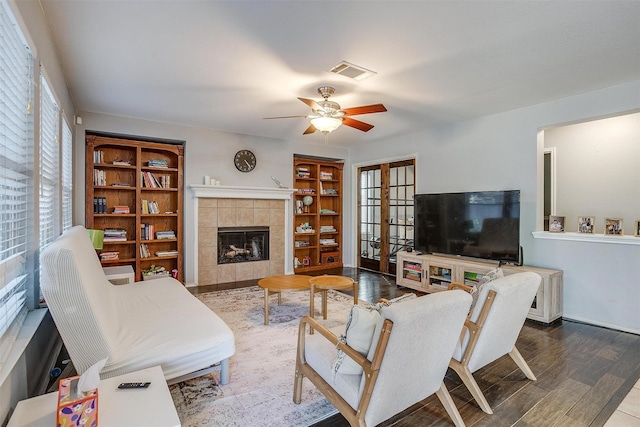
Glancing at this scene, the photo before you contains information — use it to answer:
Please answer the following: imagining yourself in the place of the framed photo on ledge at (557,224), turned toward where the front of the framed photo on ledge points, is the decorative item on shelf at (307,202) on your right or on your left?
on your right

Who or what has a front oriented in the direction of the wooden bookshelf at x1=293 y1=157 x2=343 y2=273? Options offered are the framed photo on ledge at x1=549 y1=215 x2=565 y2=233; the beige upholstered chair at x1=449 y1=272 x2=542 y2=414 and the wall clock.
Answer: the beige upholstered chair

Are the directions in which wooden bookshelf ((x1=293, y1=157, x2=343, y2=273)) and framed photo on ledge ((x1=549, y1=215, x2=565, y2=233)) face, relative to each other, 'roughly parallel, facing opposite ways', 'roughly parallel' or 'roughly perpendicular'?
roughly perpendicular

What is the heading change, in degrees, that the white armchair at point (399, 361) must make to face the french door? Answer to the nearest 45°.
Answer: approximately 45° to its right

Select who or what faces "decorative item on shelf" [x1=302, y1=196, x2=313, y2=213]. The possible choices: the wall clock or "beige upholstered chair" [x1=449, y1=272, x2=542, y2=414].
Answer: the beige upholstered chair

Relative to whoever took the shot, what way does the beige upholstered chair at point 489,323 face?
facing away from the viewer and to the left of the viewer

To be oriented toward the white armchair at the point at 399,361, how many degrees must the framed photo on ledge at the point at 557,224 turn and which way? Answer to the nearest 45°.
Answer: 0° — it already faces it

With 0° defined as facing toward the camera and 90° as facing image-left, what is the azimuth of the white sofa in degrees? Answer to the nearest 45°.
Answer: approximately 270°

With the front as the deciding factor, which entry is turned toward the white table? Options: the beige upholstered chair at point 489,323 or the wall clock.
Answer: the wall clock

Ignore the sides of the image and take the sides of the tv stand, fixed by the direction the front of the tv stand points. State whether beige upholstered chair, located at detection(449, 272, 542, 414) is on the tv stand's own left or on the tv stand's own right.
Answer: on the tv stand's own left

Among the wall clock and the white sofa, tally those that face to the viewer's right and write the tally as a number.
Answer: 1

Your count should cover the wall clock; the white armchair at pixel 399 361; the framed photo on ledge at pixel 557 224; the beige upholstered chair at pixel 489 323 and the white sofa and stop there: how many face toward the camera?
2

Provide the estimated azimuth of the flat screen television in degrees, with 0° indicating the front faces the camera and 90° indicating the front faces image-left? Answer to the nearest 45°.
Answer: approximately 45°

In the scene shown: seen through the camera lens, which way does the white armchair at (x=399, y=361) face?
facing away from the viewer and to the left of the viewer

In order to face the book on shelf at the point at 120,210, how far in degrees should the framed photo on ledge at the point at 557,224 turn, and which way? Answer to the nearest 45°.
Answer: approximately 45° to its right
